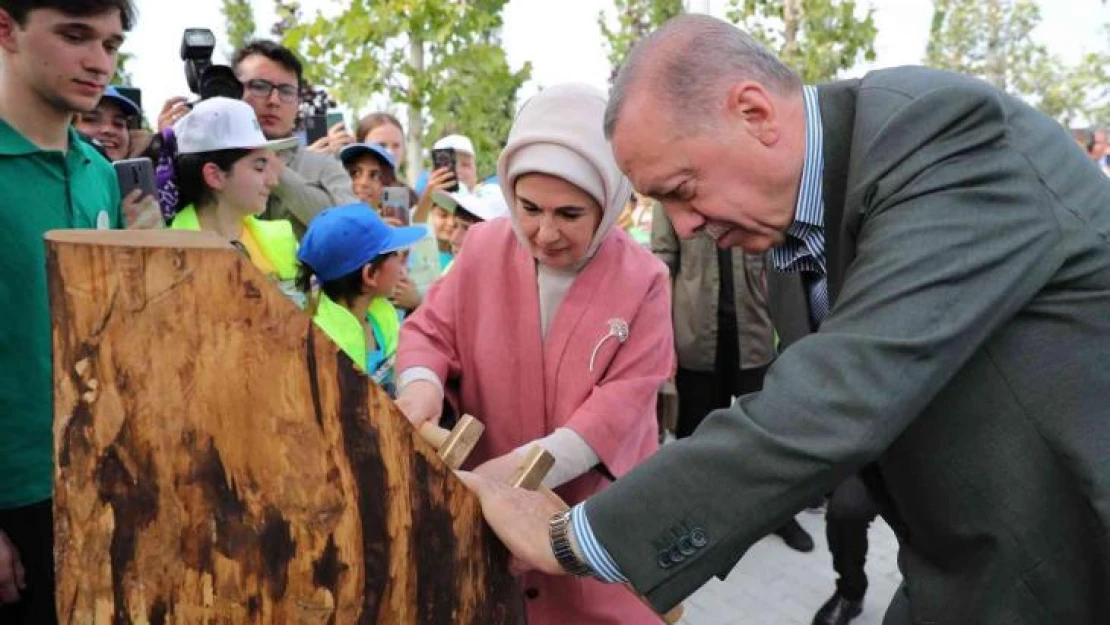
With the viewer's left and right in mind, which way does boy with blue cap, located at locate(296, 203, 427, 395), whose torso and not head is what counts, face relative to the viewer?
facing to the right of the viewer

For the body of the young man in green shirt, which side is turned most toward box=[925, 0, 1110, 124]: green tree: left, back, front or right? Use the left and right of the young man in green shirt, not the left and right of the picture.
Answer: left

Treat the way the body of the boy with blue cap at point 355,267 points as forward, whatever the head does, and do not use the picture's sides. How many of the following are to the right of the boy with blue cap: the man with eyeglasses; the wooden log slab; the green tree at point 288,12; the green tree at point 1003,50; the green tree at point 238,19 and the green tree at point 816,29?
1

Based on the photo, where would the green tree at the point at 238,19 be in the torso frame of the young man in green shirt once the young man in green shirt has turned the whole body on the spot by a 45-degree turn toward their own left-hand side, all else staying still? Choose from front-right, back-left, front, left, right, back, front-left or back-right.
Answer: left

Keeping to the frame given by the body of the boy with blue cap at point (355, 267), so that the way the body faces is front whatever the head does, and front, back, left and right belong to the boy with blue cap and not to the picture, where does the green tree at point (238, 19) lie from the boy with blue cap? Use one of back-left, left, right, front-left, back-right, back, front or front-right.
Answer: left

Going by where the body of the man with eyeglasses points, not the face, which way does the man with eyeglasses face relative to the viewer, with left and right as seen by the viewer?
facing the viewer

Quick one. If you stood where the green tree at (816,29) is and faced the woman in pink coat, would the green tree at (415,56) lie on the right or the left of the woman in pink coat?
right

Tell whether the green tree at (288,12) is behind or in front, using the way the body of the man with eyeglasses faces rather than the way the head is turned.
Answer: behind

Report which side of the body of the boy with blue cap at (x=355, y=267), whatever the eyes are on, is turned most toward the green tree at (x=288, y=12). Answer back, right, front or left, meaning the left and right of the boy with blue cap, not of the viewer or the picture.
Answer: left

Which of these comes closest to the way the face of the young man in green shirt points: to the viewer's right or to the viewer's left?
to the viewer's right

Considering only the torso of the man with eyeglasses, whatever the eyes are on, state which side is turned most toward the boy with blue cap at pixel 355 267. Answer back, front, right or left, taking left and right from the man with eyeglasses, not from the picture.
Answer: front

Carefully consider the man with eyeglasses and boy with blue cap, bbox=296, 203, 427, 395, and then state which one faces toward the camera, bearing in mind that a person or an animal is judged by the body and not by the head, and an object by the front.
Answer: the man with eyeglasses

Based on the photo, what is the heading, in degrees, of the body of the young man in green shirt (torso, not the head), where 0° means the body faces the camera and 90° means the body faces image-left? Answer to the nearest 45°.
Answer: approximately 315°

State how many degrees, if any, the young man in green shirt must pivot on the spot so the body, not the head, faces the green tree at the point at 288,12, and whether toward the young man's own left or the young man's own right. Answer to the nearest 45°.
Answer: approximately 135° to the young man's own left

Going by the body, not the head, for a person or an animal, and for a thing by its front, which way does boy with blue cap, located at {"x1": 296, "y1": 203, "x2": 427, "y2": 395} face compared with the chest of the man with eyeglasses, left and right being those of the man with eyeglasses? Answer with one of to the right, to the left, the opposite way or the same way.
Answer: to the left
